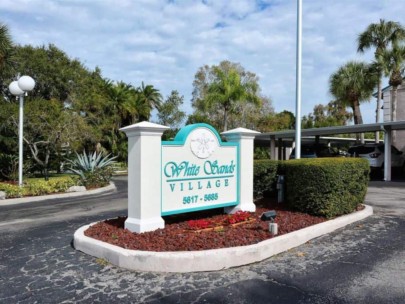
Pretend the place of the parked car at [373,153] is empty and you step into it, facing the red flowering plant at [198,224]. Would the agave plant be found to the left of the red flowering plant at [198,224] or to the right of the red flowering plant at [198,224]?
right

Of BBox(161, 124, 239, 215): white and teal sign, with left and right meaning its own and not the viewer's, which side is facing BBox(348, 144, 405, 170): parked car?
left

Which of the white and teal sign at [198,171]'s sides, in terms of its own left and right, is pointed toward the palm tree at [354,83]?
left

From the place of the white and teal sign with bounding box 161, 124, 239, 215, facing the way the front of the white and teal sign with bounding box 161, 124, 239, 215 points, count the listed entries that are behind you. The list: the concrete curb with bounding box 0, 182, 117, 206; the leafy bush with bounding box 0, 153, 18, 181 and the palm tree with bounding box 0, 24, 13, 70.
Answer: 3

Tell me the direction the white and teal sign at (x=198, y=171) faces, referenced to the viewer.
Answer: facing the viewer and to the right of the viewer

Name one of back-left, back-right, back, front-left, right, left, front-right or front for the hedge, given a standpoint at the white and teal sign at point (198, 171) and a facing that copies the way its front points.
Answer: left

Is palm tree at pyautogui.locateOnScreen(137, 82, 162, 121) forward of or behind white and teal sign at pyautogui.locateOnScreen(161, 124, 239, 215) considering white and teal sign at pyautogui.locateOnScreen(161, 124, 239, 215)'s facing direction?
behind
